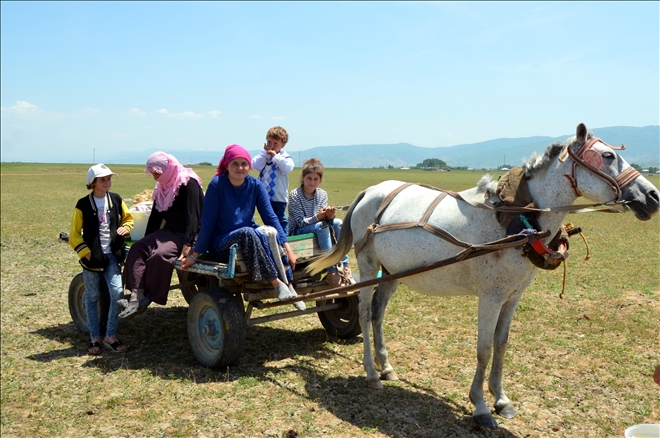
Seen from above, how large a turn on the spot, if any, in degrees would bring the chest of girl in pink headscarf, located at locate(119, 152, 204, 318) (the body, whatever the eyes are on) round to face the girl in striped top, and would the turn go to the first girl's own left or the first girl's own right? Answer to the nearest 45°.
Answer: approximately 135° to the first girl's own left

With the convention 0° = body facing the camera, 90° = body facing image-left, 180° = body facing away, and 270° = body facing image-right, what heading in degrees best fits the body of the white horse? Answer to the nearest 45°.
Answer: approximately 315°

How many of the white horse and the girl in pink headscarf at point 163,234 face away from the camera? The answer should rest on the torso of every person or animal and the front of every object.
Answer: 0

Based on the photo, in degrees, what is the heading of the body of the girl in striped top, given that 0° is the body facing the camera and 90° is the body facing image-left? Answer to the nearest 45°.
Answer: approximately 315°

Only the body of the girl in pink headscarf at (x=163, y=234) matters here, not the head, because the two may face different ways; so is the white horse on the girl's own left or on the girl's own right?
on the girl's own left

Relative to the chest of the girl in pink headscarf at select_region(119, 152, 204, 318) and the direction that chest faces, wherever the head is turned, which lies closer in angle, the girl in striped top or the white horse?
the white horse

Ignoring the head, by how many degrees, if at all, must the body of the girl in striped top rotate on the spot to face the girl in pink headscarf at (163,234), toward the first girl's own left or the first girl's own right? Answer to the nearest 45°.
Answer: approximately 135° to the first girl's own right

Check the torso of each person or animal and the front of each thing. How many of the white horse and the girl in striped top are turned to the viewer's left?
0

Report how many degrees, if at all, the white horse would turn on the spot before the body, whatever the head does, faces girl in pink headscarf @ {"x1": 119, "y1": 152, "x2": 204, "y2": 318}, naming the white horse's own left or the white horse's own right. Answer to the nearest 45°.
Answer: approximately 135° to the white horse's own right

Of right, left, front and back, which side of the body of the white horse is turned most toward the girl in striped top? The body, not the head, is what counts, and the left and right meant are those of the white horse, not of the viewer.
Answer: back
